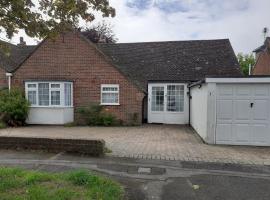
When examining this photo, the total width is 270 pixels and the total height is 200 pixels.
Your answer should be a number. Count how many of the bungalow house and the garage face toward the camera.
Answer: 2

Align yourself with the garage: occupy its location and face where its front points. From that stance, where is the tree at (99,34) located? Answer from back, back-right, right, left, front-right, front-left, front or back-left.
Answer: back-right

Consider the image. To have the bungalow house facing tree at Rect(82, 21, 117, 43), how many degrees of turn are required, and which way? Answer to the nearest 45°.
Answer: approximately 180°

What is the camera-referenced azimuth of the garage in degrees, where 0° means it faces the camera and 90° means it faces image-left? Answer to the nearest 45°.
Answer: approximately 0°

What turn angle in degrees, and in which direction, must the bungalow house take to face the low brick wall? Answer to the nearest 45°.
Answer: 0° — it already faces it

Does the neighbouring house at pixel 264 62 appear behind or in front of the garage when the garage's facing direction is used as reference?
behind

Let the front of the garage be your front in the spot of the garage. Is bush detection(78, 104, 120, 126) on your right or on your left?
on your right

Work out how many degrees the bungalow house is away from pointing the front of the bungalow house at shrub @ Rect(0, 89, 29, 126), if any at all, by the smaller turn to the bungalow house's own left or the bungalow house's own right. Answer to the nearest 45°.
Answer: approximately 90° to the bungalow house's own right
